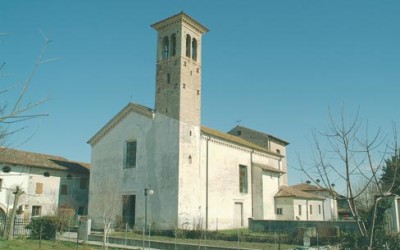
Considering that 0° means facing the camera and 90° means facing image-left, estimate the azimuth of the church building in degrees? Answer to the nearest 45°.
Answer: approximately 45°

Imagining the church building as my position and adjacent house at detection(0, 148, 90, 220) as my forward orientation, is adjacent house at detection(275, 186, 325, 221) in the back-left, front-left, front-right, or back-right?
back-right

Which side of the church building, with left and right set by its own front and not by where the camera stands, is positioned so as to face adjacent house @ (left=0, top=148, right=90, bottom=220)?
right

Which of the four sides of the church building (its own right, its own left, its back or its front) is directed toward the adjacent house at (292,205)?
back
